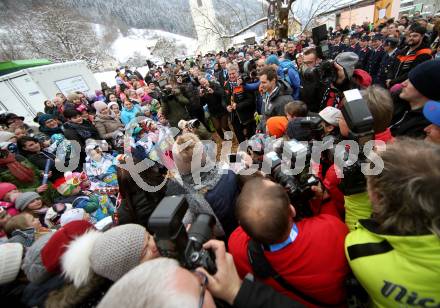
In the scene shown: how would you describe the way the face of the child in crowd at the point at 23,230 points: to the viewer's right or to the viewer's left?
to the viewer's right

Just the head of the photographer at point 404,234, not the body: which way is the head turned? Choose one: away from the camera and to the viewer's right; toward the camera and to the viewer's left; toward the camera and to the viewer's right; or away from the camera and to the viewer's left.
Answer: away from the camera and to the viewer's left

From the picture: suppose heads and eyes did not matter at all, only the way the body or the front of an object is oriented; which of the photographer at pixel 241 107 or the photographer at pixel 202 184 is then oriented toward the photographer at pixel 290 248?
the photographer at pixel 241 107

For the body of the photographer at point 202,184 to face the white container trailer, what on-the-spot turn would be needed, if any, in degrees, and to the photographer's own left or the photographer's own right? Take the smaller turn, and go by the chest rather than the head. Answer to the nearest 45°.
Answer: approximately 90° to the photographer's own left

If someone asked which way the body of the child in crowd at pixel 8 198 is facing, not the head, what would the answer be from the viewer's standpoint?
to the viewer's right

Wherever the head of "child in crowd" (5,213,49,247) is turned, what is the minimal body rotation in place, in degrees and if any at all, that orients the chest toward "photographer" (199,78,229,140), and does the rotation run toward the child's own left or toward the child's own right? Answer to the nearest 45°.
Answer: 0° — they already face them

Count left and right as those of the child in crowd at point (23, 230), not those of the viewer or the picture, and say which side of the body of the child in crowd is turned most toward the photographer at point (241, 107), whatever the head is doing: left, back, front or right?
front

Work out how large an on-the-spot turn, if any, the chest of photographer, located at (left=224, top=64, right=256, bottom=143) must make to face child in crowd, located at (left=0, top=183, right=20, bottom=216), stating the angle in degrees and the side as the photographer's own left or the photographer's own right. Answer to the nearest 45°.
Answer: approximately 45° to the photographer's own right

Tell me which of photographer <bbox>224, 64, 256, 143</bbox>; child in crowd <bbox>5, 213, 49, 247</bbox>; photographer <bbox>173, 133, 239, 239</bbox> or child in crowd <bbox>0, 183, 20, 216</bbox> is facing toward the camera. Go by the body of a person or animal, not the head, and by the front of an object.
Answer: photographer <bbox>224, 64, 256, 143</bbox>

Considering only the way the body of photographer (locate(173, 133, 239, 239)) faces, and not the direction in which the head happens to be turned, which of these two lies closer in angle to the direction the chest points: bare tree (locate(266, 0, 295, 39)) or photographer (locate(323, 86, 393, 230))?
the bare tree

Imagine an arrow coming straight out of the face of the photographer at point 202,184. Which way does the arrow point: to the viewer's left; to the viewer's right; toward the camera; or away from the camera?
away from the camera

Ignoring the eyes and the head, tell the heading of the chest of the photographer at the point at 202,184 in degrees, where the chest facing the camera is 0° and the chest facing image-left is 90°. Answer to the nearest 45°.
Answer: approximately 225°

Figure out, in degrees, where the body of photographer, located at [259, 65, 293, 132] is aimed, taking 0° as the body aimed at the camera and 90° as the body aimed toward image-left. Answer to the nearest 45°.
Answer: approximately 45°

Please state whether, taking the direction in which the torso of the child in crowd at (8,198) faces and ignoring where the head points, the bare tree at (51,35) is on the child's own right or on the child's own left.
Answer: on the child's own left
